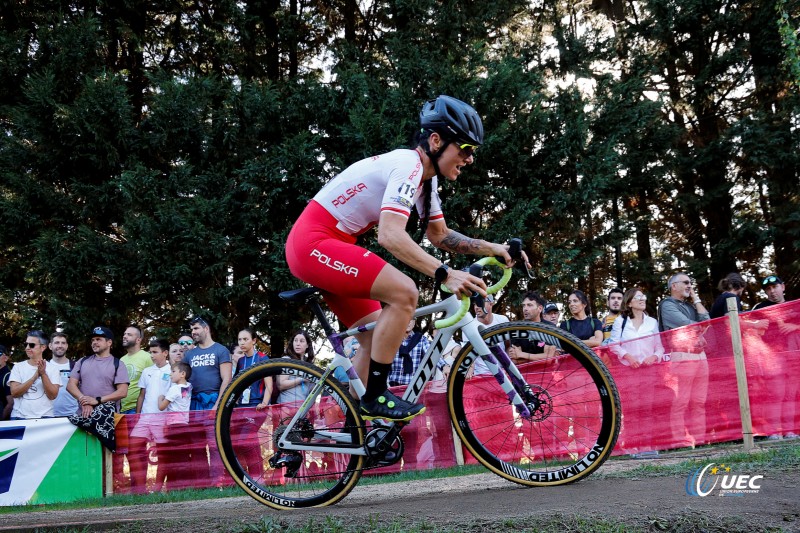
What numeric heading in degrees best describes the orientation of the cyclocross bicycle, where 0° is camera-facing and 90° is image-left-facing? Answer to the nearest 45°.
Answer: approximately 270°

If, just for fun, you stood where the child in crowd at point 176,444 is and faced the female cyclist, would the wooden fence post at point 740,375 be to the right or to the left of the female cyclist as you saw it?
left

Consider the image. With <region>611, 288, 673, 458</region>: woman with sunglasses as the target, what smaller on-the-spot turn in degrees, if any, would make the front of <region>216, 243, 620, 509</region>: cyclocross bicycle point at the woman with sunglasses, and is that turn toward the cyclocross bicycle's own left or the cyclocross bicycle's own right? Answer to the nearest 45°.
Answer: approximately 45° to the cyclocross bicycle's own left

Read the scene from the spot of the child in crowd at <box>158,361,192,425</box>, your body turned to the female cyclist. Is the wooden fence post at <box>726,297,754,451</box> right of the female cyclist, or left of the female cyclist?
left

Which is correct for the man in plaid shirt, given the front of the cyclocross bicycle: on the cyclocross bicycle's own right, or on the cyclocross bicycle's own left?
on the cyclocross bicycle's own left

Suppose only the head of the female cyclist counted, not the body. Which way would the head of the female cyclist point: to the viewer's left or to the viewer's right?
to the viewer's right

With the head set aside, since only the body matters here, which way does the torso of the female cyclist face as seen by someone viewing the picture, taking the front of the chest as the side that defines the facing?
to the viewer's right

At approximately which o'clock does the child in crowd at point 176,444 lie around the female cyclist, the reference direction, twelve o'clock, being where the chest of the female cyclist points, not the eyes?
The child in crowd is roughly at 8 o'clock from the female cyclist.
